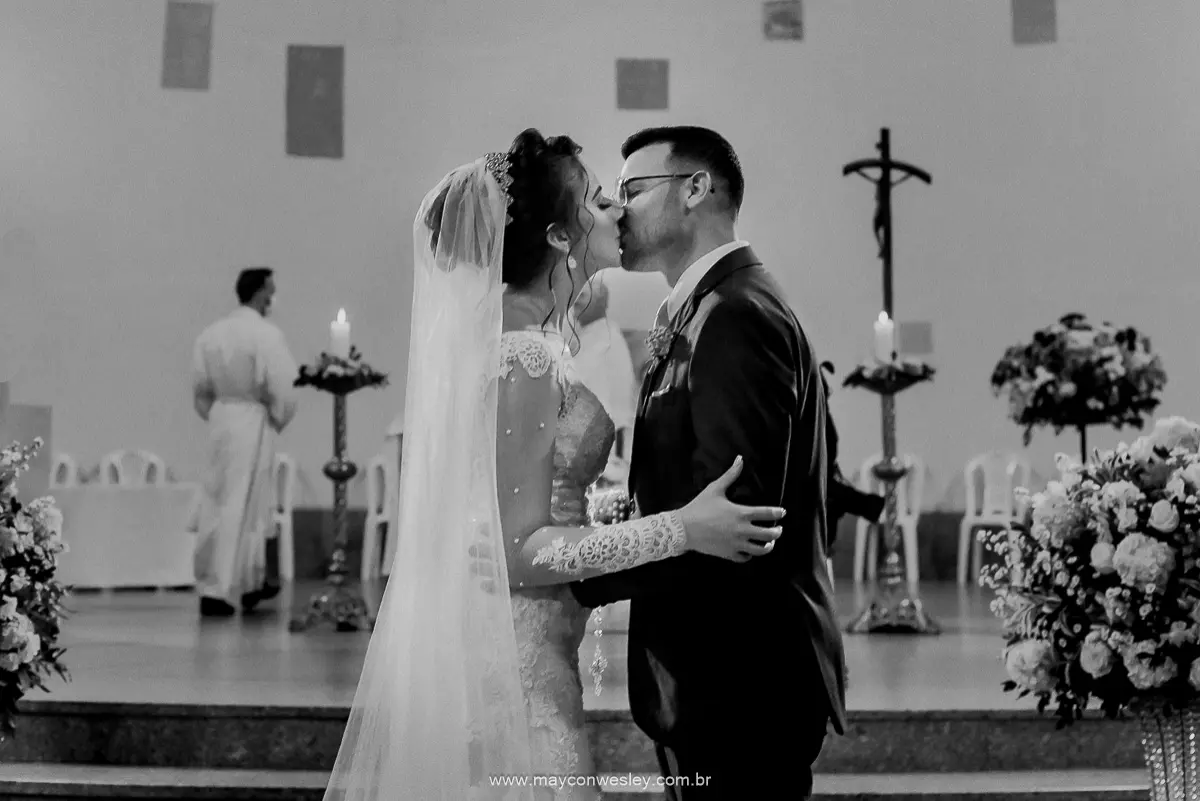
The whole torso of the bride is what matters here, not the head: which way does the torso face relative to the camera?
to the viewer's right

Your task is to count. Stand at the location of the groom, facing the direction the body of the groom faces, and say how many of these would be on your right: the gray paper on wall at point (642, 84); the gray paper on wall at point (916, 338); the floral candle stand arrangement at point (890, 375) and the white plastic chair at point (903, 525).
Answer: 4

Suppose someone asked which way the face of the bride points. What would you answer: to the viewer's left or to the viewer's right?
to the viewer's right

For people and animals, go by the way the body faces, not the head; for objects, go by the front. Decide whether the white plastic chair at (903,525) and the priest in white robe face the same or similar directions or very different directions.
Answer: very different directions

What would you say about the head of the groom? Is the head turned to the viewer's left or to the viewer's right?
to the viewer's left

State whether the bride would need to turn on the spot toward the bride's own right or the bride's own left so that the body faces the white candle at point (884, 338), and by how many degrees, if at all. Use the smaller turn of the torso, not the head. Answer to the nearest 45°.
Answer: approximately 45° to the bride's own left

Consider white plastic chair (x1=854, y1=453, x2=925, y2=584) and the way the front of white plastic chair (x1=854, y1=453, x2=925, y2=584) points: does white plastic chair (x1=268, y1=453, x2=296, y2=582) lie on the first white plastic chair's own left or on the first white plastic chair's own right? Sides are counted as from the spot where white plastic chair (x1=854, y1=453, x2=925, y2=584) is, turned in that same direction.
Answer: on the first white plastic chair's own right

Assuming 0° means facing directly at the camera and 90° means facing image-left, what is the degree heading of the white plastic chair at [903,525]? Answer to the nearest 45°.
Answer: approximately 0°

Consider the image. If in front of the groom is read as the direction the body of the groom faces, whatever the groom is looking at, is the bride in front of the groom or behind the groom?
in front

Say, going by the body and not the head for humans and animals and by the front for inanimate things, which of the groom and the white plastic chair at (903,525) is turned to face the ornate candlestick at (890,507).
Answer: the white plastic chair

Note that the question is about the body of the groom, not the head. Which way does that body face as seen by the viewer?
to the viewer's left

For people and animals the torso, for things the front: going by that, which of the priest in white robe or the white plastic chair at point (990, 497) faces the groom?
the white plastic chair

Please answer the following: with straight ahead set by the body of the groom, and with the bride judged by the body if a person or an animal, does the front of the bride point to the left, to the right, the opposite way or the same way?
the opposite way
